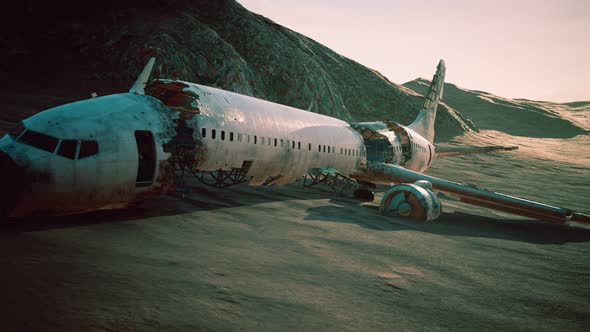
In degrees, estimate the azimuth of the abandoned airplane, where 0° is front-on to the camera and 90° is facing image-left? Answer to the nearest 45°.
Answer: approximately 45°
